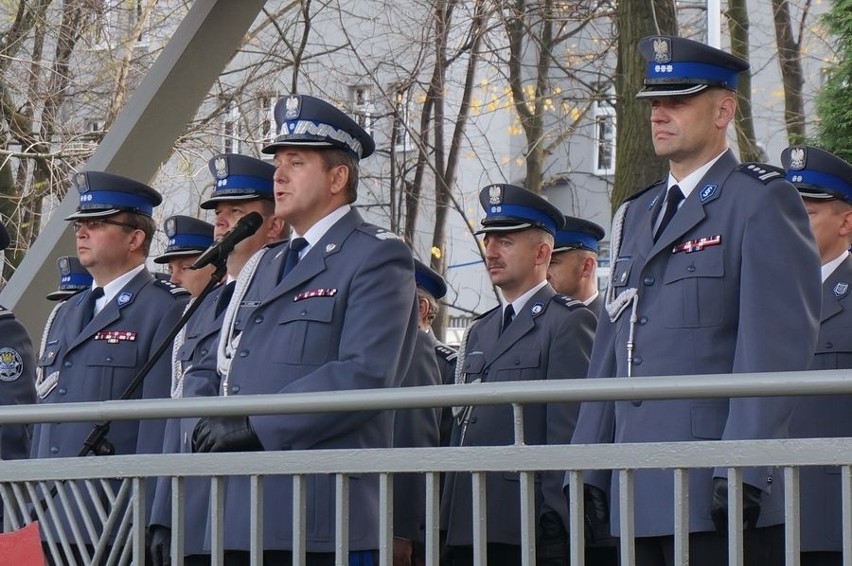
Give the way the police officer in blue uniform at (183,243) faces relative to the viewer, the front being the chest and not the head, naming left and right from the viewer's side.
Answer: facing the viewer and to the left of the viewer

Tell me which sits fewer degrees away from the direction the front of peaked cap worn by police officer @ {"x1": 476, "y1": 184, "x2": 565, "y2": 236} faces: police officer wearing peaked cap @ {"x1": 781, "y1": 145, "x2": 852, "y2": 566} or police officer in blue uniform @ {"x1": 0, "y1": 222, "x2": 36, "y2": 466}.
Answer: the police officer in blue uniform

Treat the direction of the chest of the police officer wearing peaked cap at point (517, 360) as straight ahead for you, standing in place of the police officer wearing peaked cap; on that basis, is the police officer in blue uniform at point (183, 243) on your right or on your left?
on your right

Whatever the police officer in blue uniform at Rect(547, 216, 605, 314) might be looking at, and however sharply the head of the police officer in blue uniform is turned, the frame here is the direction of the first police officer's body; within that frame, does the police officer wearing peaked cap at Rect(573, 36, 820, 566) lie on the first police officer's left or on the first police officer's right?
on the first police officer's left

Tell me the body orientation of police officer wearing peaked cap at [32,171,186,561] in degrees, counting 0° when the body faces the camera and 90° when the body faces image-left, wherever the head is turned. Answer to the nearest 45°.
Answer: approximately 45°

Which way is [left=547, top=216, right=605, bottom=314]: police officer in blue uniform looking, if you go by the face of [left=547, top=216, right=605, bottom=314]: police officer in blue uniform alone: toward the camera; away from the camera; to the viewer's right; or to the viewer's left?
to the viewer's left

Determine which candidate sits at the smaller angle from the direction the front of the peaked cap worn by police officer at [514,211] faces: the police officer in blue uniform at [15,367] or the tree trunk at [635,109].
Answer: the police officer in blue uniform

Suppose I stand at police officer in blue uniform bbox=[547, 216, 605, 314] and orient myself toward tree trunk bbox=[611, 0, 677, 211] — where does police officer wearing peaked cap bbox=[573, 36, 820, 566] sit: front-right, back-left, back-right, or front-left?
back-right
